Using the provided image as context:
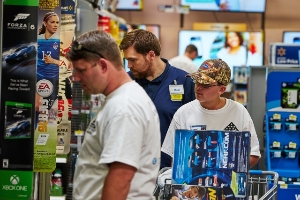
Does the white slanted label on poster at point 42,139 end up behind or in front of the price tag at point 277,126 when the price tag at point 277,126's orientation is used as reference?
in front

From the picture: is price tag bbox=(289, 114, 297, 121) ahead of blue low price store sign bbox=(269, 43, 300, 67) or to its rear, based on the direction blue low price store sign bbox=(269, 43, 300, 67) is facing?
ahead

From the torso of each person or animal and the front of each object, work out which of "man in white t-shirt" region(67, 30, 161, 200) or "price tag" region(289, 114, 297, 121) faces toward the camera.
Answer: the price tag

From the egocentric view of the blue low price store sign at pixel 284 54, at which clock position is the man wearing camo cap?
The man wearing camo cap is roughly at 12 o'clock from the blue low price store sign.

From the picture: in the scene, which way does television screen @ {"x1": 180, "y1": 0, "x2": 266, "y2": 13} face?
toward the camera

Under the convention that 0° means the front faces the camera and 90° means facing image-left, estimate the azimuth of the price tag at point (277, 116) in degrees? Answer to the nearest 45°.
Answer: approximately 0°

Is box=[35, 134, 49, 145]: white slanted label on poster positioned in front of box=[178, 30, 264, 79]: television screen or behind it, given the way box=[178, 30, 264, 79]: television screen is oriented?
in front

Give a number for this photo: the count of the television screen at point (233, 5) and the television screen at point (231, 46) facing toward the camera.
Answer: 2

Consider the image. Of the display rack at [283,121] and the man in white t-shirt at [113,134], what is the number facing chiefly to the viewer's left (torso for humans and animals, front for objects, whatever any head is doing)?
1

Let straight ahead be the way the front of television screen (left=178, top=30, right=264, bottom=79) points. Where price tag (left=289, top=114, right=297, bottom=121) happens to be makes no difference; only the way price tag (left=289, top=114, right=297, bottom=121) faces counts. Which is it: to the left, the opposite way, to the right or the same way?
the same way

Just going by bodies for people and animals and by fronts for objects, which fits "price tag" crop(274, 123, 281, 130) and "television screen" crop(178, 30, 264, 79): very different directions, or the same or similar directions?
same or similar directions

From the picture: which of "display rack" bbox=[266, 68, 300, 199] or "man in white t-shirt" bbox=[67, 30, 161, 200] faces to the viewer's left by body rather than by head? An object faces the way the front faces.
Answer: the man in white t-shirt

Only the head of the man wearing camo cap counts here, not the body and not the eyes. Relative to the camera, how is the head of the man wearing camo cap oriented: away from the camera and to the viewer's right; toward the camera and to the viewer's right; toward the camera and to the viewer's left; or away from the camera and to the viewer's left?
toward the camera and to the viewer's left

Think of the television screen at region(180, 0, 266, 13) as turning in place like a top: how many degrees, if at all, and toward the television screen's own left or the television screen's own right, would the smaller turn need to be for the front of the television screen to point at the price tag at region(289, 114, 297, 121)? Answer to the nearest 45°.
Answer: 0° — it already faces it

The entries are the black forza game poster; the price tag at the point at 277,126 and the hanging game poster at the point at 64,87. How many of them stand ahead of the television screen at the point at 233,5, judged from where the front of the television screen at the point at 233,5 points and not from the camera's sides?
3

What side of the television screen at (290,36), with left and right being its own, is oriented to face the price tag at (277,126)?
front

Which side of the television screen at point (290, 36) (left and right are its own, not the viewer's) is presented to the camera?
front
